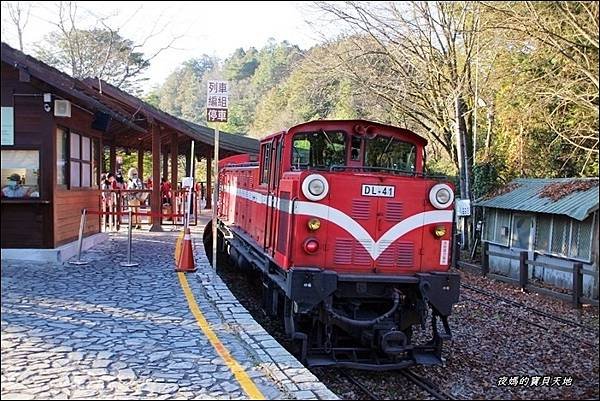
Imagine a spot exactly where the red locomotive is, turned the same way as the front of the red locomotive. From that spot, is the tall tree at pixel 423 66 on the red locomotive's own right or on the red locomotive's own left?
on the red locomotive's own left

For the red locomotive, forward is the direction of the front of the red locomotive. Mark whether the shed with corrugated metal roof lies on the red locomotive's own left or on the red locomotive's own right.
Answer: on the red locomotive's own left

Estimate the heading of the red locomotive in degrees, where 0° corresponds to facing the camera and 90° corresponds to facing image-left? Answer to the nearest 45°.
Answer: approximately 315°

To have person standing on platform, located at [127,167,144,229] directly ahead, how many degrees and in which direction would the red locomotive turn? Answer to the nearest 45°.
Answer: approximately 180°
